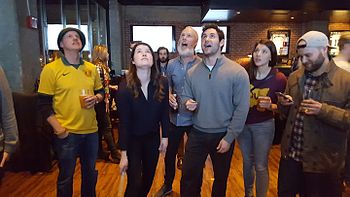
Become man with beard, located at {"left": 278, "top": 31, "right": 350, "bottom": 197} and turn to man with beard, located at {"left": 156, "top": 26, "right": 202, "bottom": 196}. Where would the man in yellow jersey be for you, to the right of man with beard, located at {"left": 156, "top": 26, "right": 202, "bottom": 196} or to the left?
left

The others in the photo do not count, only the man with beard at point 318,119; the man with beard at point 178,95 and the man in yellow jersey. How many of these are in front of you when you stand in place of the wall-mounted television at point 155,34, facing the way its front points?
3

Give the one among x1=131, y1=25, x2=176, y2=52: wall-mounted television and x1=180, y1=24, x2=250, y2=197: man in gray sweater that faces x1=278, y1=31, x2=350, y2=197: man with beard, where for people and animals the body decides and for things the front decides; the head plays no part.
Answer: the wall-mounted television

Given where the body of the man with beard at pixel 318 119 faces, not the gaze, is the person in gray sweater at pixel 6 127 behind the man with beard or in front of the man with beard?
in front

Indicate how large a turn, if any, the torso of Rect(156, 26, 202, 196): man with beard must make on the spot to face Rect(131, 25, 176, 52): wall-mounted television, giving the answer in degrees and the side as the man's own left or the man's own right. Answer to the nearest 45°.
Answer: approximately 135° to the man's own right

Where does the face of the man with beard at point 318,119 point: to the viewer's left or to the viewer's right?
to the viewer's left

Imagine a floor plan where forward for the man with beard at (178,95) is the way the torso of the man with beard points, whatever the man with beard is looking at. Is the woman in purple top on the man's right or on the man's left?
on the man's left

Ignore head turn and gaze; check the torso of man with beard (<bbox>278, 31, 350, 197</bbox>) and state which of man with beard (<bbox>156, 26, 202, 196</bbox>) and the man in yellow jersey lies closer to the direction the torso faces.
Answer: the man in yellow jersey

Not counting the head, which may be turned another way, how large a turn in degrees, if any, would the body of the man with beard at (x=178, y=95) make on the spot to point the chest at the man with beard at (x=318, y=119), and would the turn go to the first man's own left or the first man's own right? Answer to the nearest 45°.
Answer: approximately 90° to the first man's own left

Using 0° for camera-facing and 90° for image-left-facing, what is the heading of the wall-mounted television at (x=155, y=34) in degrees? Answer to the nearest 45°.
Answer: approximately 0°
